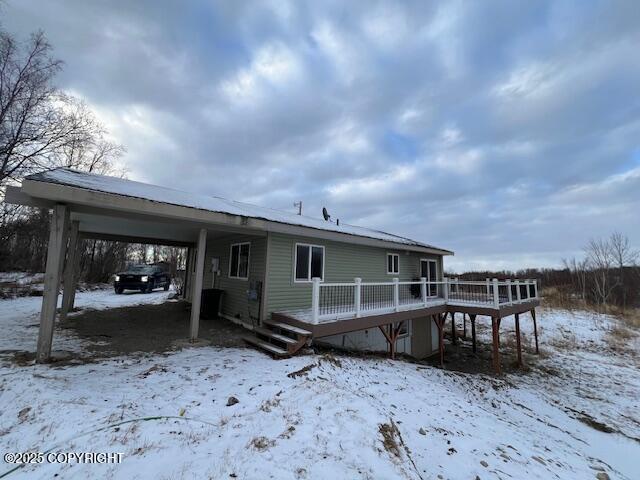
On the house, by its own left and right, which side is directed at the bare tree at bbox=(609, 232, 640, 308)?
left

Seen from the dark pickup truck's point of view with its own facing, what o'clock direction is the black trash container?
The black trash container is roughly at 10 o'clock from the dark pickup truck.

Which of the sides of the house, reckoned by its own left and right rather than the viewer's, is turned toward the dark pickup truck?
back

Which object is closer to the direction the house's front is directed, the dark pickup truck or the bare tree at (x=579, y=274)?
the bare tree

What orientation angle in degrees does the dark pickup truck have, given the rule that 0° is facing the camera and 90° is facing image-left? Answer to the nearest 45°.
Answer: approximately 45°

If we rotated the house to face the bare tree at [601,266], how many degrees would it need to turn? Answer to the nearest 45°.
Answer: approximately 90° to its left

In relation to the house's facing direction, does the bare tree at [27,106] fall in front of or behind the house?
behind

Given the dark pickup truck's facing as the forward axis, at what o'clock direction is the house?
The house is roughly at 10 o'clock from the dark pickup truck.

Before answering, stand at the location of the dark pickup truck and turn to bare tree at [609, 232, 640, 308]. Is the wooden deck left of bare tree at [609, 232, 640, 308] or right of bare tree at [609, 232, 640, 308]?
right

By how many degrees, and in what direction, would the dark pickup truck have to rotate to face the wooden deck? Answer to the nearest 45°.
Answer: approximately 45° to its left

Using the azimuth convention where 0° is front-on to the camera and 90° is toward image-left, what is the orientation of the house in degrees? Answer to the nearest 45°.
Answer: approximately 315°
